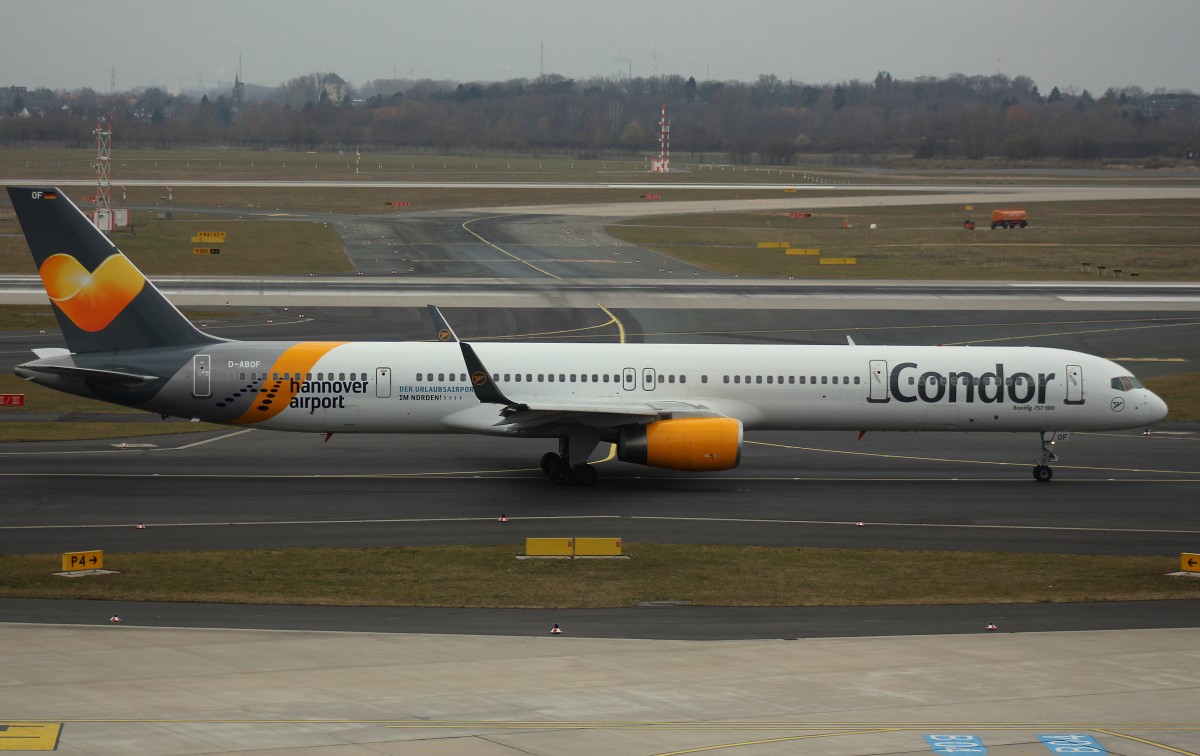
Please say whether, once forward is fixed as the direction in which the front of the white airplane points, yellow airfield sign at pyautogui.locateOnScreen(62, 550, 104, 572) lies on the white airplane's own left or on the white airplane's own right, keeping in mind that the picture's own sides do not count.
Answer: on the white airplane's own right

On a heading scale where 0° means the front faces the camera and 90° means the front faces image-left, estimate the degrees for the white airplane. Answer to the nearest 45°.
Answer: approximately 270°
